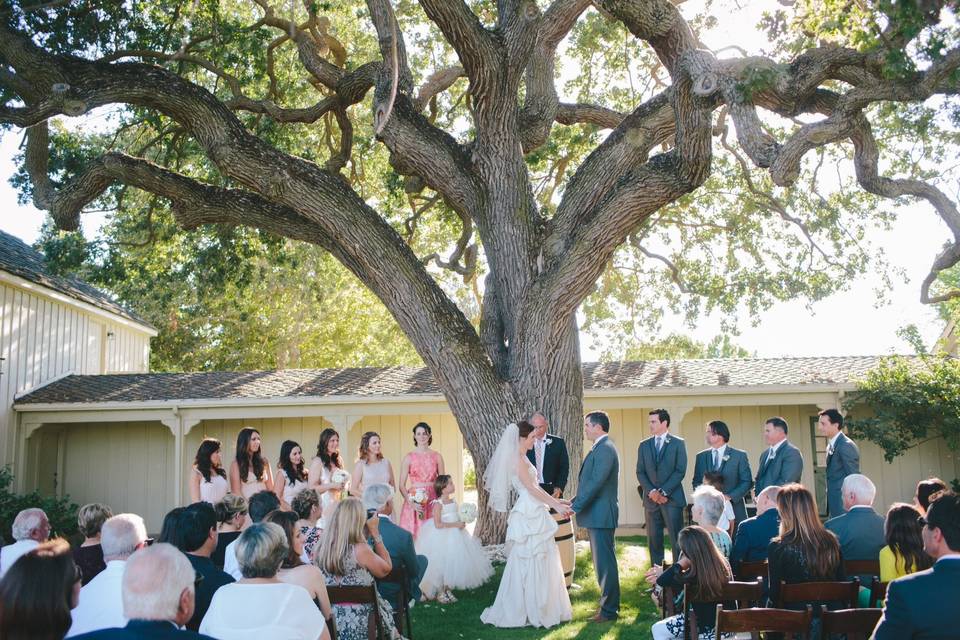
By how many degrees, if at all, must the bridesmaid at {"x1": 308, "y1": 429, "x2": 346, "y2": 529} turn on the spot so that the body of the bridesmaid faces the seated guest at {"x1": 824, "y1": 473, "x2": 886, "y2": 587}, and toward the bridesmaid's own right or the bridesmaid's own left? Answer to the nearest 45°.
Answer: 0° — they already face them

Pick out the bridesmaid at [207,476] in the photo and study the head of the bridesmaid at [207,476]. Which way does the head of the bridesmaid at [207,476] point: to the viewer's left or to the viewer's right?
to the viewer's right

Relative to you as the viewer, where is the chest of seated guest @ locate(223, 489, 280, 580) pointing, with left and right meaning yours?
facing away from the viewer and to the right of the viewer

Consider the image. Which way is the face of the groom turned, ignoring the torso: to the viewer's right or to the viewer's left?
to the viewer's left

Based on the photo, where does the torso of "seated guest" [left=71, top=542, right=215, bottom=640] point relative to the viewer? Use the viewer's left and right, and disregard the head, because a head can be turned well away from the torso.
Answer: facing away from the viewer and to the right of the viewer

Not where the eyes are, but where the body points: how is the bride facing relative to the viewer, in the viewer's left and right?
facing to the right of the viewer

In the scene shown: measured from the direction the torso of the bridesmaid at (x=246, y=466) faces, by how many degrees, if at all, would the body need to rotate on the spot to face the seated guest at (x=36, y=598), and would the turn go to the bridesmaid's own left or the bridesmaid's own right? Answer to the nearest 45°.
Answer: approximately 45° to the bridesmaid's own right

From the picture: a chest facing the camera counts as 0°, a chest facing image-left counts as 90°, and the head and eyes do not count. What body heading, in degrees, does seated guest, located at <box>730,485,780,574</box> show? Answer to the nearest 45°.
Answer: approximately 135°

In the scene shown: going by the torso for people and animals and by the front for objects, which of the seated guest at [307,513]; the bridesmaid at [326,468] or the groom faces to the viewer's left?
the groom

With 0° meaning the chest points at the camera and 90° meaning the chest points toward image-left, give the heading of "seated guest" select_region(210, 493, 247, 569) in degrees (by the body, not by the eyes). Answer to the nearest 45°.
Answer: approximately 225°

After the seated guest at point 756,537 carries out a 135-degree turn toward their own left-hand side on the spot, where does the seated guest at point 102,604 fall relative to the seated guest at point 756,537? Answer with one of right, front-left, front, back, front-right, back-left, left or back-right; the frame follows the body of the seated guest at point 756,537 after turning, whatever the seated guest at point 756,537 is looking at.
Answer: front-right

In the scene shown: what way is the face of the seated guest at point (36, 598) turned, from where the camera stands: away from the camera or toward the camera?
away from the camera

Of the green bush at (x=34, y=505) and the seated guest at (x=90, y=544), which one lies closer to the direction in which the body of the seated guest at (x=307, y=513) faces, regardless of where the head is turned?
the green bush

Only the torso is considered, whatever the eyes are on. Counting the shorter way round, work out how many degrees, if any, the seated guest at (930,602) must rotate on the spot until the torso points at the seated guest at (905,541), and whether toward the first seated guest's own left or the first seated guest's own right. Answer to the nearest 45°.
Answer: approximately 45° to the first seated guest's own right

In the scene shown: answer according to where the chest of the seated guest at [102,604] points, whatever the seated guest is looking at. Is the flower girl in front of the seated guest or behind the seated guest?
in front
